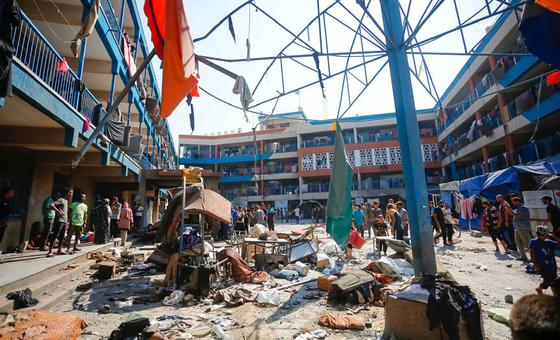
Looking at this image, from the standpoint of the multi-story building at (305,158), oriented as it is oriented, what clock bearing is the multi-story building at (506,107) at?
the multi-story building at (506,107) is roughly at 11 o'clock from the multi-story building at (305,158).

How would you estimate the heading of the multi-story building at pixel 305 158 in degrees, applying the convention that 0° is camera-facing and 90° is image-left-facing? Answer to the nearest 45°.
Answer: approximately 0°

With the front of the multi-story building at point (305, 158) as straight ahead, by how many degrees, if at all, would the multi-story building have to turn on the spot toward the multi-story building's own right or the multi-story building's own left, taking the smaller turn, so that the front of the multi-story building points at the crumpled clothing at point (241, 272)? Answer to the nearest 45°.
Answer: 0° — it already faces it

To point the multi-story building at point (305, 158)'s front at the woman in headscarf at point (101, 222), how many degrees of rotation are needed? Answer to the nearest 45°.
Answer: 0° — it already faces them

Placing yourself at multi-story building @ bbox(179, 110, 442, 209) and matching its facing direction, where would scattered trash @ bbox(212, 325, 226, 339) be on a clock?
The scattered trash is roughly at 12 o'clock from the multi-story building.

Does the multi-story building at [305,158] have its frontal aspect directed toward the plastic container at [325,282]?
yes

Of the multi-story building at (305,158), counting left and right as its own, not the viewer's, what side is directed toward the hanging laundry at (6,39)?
front

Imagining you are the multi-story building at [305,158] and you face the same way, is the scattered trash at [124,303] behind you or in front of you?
in front

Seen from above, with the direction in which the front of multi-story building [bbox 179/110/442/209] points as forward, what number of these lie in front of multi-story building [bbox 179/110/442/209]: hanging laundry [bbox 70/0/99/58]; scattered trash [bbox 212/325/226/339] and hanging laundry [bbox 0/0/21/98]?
3

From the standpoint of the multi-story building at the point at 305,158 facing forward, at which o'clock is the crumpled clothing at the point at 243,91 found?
The crumpled clothing is roughly at 12 o'clock from the multi-story building.

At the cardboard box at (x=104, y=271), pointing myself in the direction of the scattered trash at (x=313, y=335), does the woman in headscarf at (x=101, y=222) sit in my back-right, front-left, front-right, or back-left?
back-left

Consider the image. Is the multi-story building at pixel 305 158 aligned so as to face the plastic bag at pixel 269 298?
yes
